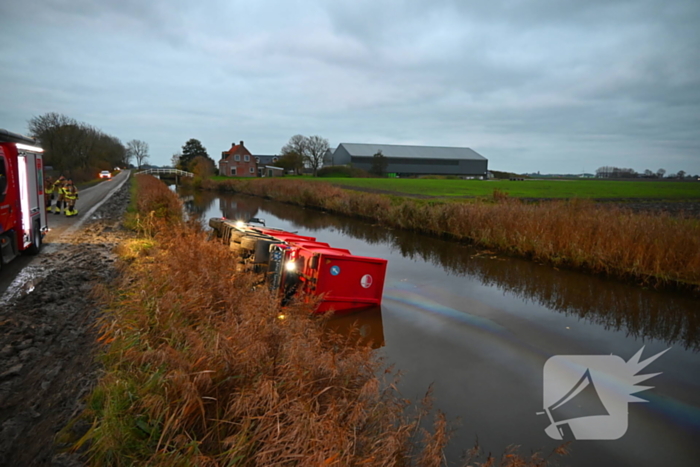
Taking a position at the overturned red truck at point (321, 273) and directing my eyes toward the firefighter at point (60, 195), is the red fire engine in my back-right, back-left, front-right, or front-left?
front-left

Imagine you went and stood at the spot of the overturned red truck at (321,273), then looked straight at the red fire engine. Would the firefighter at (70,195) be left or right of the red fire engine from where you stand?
right
